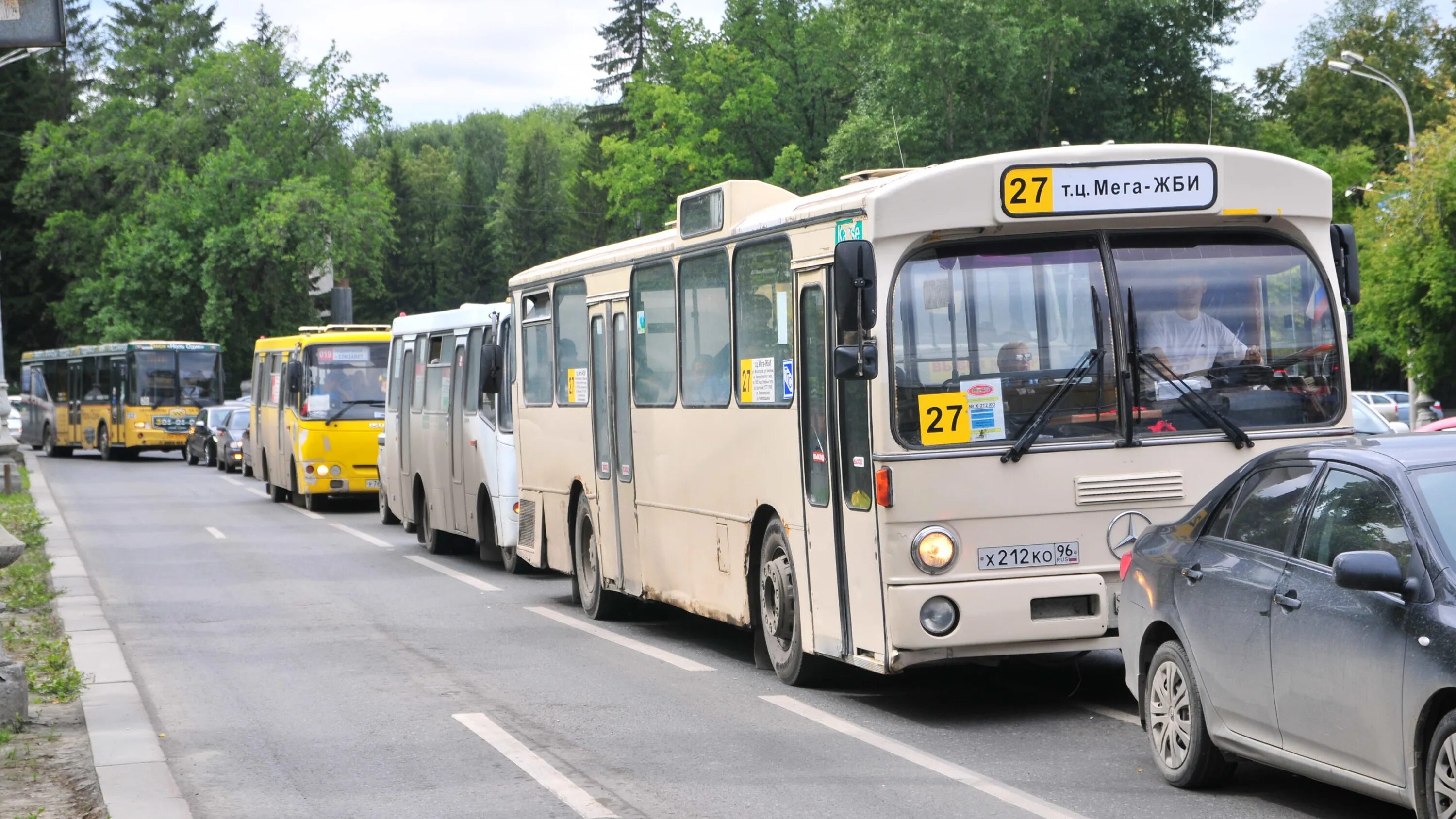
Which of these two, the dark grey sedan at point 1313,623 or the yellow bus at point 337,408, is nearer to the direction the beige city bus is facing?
the dark grey sedan

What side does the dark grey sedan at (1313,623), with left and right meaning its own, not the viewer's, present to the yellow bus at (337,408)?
back

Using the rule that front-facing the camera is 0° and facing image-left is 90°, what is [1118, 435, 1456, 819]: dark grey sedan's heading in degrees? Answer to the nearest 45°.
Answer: approximately 315°

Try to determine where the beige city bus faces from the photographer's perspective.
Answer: facing the viewer and to the right of the viewer

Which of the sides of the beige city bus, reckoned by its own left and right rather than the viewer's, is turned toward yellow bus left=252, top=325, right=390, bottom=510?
back
